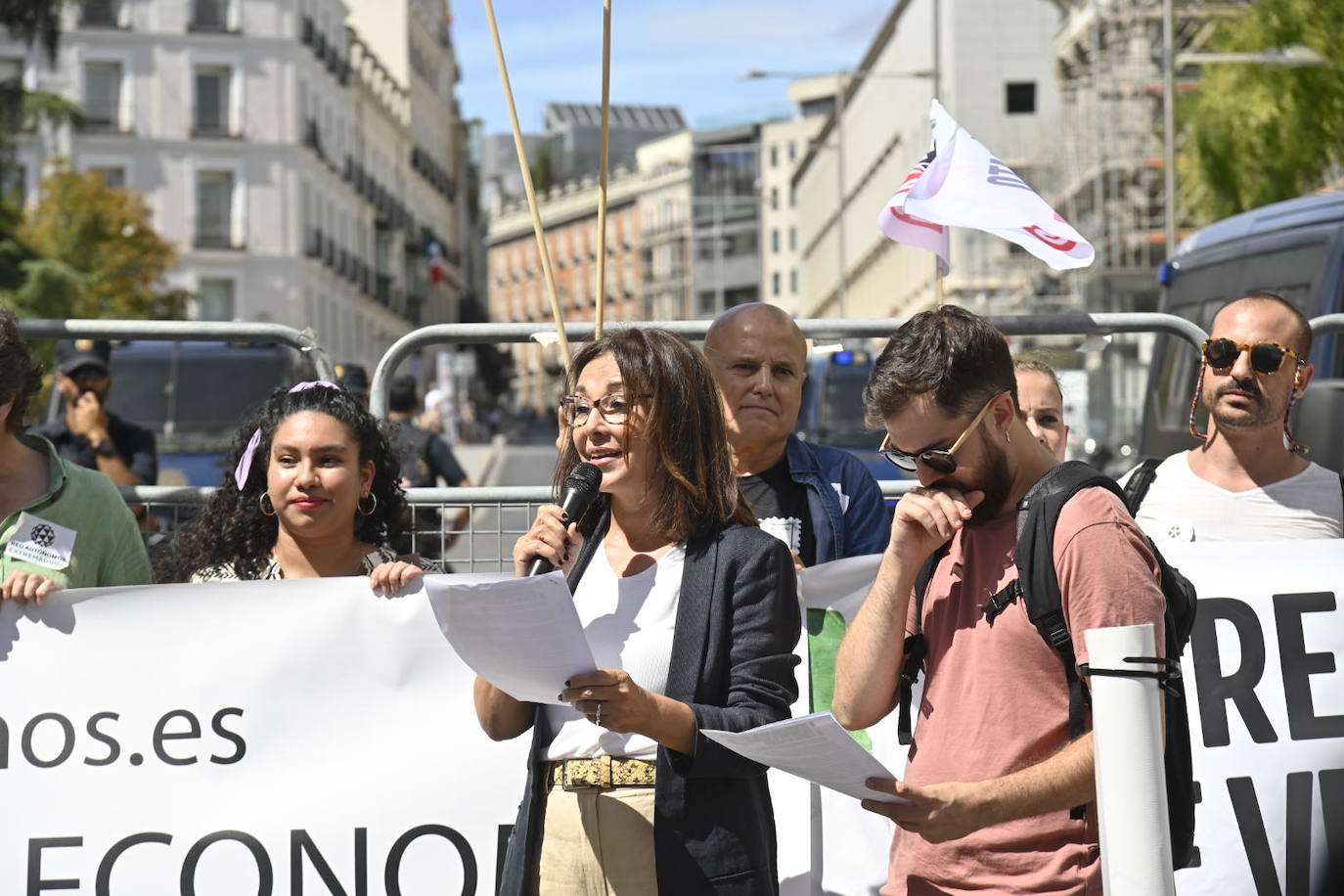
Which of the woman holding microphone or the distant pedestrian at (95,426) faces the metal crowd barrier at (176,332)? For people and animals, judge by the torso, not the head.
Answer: the distant pedestrian

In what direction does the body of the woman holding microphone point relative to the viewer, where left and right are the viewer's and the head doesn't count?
facing the viewer and to the left of the viewer

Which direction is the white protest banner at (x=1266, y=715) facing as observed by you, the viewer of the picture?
facing the viewer

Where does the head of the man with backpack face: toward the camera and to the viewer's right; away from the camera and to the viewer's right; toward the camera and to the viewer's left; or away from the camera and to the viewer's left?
toward the camera and to the viewer's left

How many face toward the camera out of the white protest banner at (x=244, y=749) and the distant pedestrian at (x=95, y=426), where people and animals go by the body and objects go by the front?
2

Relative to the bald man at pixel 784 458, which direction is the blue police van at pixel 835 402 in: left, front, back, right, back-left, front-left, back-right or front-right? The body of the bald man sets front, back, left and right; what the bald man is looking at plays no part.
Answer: back

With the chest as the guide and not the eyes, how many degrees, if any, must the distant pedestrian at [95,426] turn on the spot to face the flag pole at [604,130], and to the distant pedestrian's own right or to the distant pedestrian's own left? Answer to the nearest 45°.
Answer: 0° — they already face it

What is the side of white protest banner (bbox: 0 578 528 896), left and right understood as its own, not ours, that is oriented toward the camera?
front

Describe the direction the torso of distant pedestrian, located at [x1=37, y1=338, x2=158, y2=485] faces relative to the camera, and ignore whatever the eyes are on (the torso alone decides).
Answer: toward the camera
